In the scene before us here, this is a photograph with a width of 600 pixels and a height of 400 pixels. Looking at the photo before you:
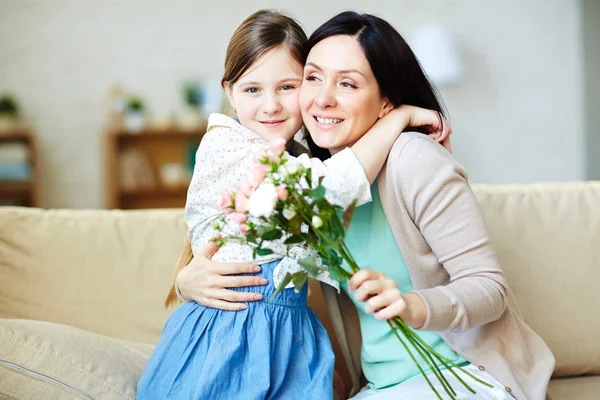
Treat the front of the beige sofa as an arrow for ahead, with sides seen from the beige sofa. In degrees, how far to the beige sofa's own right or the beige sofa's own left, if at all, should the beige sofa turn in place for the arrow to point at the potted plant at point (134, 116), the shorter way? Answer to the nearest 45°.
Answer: approximately 180°

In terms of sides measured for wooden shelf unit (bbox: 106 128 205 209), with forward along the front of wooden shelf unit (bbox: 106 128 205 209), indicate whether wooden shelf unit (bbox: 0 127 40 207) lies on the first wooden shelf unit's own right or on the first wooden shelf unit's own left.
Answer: on the first wooden shelf unit's own right

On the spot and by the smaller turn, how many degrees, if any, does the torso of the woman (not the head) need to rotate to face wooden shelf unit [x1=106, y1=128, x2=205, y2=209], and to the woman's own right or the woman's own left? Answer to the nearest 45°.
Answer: approximately 90° to the woman's own right

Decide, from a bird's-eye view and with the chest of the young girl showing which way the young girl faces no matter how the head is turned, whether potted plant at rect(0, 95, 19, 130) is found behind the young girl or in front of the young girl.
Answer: behind

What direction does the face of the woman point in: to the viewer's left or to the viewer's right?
to the viewer's left

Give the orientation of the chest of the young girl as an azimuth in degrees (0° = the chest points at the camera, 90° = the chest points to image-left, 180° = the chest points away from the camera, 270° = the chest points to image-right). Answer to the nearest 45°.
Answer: approximately 315°

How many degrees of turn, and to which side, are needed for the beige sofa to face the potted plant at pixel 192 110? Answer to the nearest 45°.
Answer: approximately 180°

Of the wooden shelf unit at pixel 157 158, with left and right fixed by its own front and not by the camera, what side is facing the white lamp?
left
